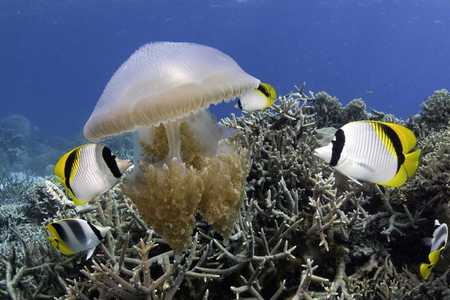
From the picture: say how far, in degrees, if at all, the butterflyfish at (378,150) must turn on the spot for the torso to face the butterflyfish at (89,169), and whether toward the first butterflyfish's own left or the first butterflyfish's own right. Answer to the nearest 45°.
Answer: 0° — it already faces it

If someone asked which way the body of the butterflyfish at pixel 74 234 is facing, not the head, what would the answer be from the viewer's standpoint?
to the viewer's right

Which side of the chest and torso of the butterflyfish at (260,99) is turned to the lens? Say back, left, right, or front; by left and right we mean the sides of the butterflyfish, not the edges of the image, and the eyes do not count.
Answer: left

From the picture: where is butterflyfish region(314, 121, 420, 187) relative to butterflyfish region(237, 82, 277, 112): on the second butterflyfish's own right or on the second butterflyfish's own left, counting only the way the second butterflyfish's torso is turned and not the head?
on the second butterflyfish's own left

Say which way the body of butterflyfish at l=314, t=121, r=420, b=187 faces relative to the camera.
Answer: to the viewer's left

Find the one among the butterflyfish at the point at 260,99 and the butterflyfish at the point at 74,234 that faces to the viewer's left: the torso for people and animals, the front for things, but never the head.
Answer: the butterflyfish at the point at 260,99

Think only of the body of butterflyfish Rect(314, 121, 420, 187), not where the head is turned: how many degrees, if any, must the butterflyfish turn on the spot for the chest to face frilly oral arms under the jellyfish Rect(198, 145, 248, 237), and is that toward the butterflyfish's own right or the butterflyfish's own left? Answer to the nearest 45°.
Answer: approximately 45° to the butterflyfish's own left

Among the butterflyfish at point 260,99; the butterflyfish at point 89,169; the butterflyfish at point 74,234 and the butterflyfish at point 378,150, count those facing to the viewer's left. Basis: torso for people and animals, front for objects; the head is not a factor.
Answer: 2

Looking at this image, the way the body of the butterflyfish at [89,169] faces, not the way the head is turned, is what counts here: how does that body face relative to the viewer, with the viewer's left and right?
facing to the right of the viewer
